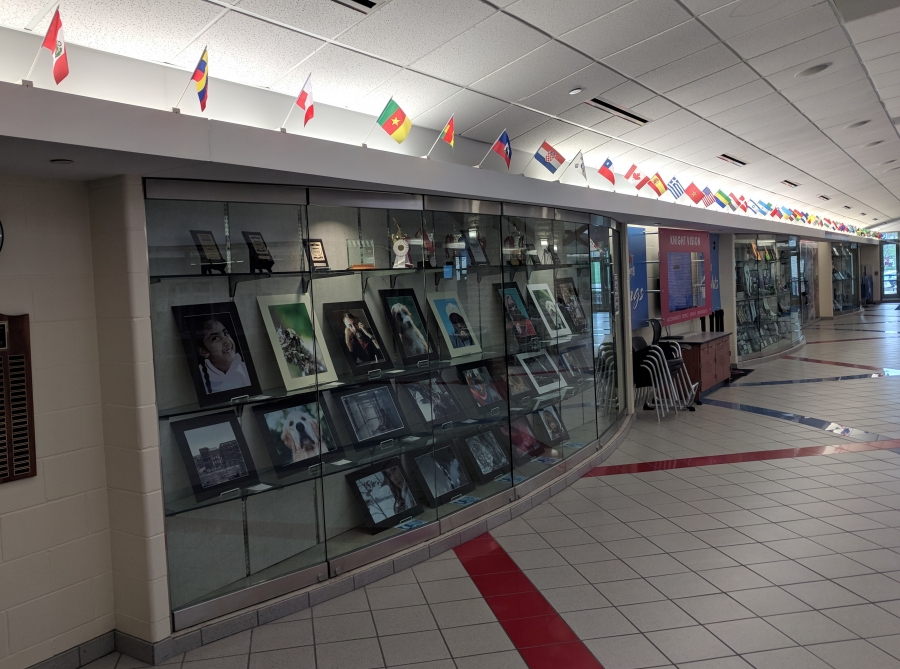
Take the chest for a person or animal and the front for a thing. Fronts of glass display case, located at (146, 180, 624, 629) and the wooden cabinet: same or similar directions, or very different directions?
same or similar directions

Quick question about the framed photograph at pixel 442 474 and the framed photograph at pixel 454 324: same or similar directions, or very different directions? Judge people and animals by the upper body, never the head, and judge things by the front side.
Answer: same or similar directions

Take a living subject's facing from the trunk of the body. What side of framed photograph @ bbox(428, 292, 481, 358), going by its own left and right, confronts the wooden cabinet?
left

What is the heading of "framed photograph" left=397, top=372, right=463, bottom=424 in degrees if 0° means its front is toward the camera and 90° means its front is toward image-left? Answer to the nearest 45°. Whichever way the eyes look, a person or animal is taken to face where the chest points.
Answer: approximately 315°

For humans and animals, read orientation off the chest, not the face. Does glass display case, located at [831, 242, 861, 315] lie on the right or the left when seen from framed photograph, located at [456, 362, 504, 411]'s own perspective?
on its left

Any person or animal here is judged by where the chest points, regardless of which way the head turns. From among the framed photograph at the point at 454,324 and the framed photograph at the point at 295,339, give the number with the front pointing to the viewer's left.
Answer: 0

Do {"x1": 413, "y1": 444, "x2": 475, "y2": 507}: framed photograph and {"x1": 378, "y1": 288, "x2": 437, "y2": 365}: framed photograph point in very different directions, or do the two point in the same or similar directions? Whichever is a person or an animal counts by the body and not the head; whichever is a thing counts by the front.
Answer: same or similar directions

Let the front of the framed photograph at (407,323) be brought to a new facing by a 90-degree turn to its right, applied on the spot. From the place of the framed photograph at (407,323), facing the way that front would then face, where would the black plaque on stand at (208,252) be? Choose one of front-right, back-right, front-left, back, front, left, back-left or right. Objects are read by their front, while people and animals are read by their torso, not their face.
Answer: front

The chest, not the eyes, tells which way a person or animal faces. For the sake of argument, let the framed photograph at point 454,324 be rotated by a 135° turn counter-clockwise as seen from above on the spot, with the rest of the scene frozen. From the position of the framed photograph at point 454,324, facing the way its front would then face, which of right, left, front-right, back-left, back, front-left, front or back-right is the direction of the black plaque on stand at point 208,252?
back-left

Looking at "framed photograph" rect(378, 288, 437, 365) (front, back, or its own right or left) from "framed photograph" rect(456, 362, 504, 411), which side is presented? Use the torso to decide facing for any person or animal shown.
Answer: left

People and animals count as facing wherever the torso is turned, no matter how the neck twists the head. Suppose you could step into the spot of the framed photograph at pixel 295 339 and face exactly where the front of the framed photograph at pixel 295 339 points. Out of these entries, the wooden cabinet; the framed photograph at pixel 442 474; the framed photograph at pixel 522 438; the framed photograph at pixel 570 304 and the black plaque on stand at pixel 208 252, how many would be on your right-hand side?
1

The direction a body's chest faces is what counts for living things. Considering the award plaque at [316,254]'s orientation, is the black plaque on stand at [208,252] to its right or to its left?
on its right
